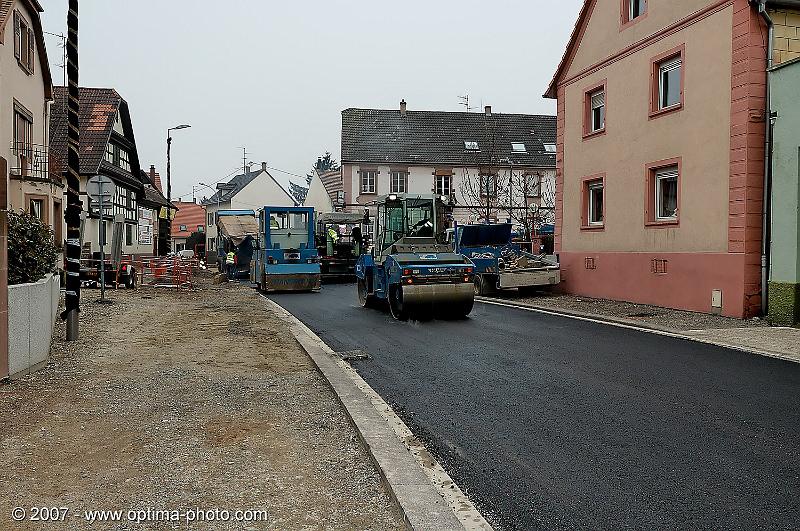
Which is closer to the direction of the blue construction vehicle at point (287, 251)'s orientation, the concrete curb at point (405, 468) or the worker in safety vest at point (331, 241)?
the concrete curb

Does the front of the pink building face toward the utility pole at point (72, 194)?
yes

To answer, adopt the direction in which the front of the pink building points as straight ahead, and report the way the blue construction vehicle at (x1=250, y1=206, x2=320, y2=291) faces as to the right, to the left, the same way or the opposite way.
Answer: to the left

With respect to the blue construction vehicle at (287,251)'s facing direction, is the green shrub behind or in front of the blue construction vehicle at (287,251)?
in front
